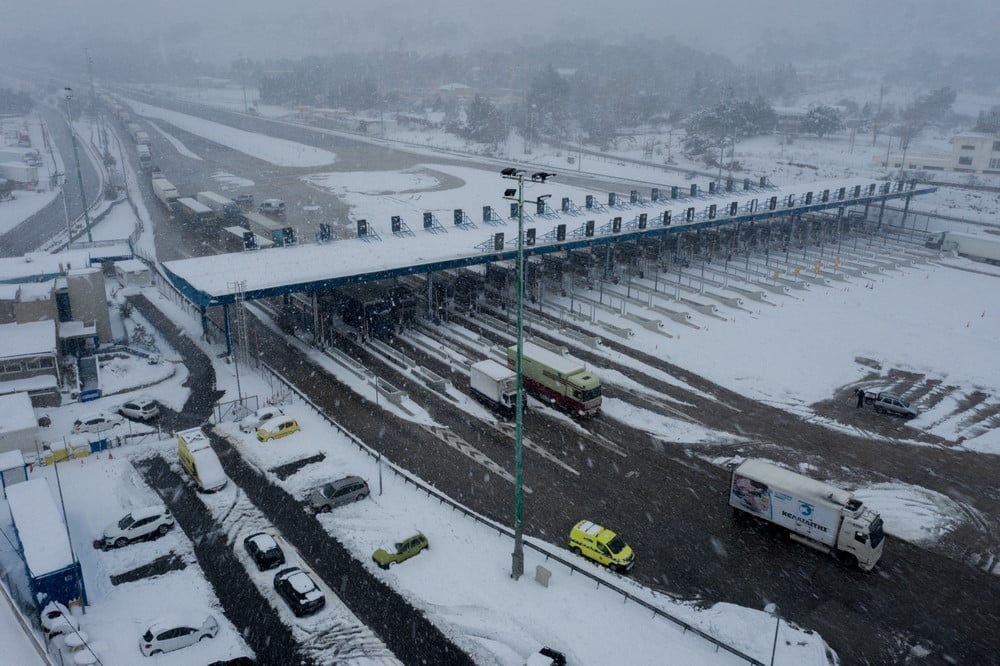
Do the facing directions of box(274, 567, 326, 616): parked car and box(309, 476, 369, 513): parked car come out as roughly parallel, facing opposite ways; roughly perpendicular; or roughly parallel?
roughly perpendicular

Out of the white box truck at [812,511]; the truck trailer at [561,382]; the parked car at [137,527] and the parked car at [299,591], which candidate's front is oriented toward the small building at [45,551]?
the parked car at [137,527]

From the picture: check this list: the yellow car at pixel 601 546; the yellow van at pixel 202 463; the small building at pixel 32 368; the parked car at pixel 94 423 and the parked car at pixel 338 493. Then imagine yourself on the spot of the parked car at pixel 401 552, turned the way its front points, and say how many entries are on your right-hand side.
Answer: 4

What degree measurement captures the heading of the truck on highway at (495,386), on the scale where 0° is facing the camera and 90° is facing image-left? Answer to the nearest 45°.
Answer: approximately 315°

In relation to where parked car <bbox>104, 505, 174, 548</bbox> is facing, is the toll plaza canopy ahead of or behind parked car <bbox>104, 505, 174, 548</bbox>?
behind

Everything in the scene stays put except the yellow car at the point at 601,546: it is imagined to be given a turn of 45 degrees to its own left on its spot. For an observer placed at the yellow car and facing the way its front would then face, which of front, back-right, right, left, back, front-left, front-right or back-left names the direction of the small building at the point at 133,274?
back-left

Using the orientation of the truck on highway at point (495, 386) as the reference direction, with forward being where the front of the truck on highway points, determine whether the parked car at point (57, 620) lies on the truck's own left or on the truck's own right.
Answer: on the truck's own right

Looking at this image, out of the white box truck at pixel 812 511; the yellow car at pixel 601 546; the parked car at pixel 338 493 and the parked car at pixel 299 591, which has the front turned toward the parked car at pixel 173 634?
the parked car at pixel 338 493

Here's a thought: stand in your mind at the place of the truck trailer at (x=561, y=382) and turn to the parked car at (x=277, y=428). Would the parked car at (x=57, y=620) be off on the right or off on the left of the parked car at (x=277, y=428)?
left

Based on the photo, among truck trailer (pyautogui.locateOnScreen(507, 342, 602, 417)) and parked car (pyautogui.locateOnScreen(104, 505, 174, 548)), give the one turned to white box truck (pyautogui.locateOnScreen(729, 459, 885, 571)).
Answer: the truck trailer
